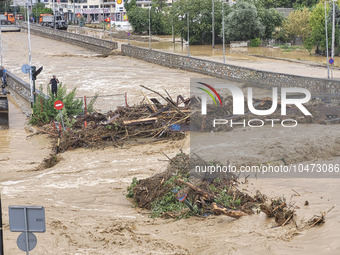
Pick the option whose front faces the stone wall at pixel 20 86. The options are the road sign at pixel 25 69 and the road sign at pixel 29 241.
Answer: the road sign at pixel 29 241

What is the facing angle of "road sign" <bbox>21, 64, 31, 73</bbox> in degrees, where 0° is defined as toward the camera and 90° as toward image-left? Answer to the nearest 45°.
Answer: approximately 0°

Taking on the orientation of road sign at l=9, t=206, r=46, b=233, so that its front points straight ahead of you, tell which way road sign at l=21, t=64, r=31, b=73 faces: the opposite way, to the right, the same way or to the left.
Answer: the opposite way

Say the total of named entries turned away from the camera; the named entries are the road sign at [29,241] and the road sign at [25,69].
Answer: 1

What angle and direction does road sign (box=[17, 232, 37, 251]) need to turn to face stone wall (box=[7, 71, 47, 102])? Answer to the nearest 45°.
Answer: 0° — it already faces it

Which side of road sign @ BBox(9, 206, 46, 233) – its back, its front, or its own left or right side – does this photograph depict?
back

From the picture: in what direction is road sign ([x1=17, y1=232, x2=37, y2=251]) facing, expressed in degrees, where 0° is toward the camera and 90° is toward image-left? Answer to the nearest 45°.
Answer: approximately 180°
